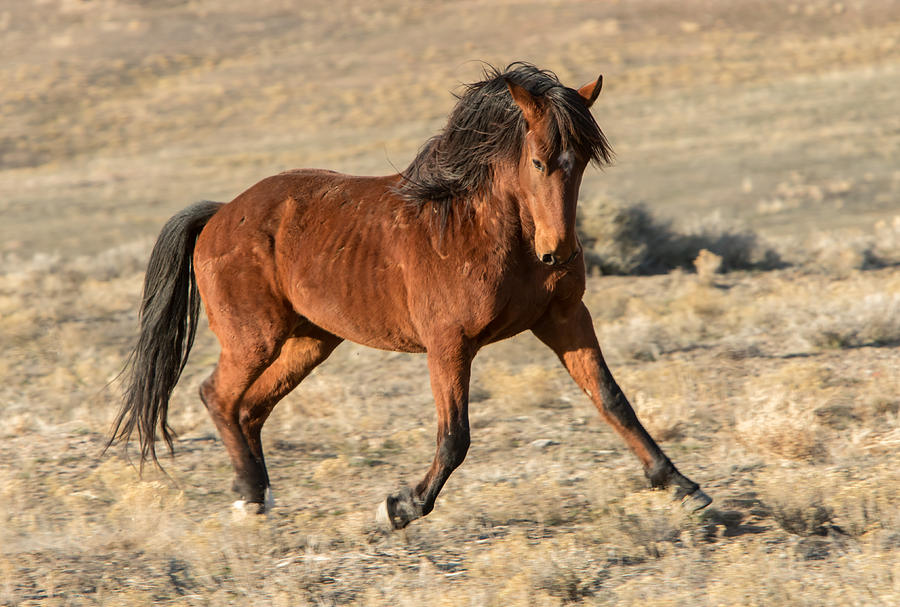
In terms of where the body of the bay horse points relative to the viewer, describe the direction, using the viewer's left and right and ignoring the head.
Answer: facing the viewer and to the right of the viewer
